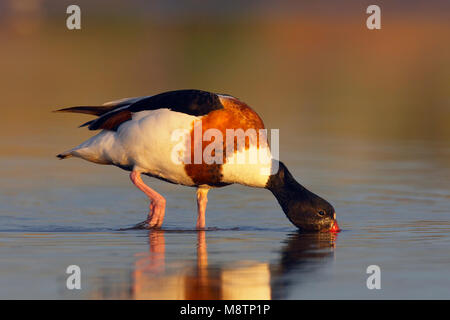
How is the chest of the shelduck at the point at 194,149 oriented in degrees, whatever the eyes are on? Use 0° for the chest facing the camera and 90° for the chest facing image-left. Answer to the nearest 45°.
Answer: approximately 270°
